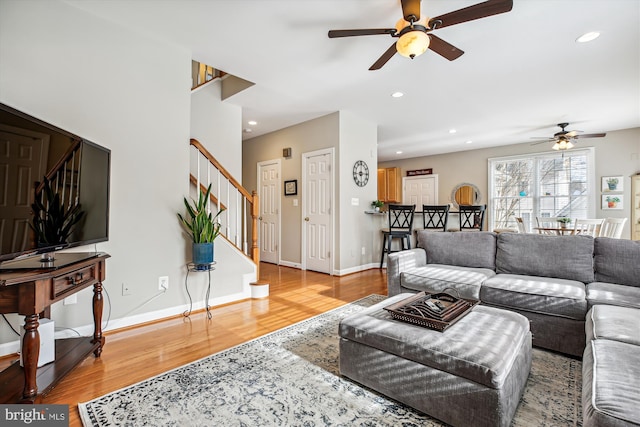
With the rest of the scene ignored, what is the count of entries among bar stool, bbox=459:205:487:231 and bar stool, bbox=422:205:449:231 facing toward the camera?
0

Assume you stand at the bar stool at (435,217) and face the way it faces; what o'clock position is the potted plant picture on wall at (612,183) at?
The potted plant picture on wall is roughly at 2 o'clock from the bar stool.

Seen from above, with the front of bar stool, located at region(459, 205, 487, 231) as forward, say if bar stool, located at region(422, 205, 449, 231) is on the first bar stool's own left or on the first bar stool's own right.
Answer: on the first bar stool's own left

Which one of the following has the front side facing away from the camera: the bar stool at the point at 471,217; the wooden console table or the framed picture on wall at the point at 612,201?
the bar stool

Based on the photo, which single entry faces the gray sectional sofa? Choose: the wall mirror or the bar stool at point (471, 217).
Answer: the wall mirror

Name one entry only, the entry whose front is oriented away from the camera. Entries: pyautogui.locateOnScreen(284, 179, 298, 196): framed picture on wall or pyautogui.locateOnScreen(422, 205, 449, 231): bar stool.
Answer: the bar stool

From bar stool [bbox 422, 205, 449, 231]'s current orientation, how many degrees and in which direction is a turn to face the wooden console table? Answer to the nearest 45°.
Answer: approximately 180°

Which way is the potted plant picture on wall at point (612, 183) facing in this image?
toward the camera

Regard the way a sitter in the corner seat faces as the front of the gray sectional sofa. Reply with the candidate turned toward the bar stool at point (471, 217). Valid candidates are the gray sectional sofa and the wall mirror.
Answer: the wall mirror

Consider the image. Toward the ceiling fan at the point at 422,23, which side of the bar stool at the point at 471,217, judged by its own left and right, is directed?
back

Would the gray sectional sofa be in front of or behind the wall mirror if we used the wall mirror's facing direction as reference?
in front

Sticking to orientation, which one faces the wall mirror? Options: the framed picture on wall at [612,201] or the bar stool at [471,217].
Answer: the bar stool

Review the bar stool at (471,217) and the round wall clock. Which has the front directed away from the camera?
the bar stool

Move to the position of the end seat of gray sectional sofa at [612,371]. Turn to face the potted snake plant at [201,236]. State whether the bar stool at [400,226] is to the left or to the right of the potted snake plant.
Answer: right

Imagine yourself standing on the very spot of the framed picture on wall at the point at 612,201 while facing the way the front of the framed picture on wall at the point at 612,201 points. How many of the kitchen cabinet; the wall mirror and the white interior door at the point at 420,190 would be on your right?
3

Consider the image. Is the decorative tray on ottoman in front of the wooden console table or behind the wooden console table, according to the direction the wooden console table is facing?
in front

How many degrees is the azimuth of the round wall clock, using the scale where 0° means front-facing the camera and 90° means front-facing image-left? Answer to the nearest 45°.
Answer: approximately 315°

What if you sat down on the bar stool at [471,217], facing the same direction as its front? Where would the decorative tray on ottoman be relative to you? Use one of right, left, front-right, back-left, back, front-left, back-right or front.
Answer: back

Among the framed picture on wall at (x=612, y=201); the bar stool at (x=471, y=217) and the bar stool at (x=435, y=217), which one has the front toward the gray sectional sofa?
the framed picture on wall

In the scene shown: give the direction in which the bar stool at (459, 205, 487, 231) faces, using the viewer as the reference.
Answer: facing away from the viewer

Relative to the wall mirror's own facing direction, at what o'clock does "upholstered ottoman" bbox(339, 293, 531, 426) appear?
The upholstered ottoman is roughly at 12 o'clock from the wall mirror.

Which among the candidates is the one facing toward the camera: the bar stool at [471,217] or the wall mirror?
the wall mirror
